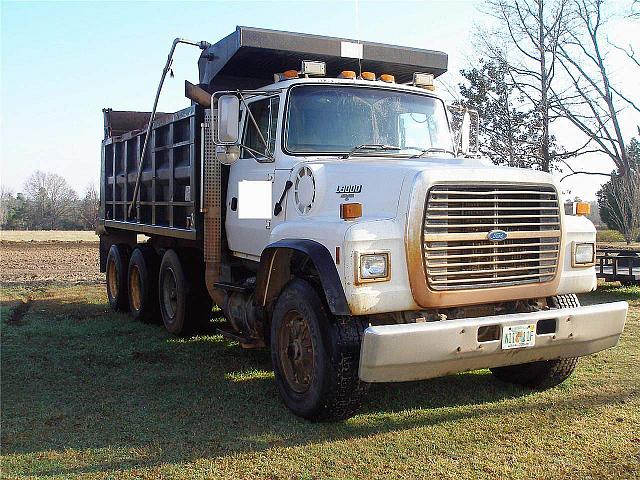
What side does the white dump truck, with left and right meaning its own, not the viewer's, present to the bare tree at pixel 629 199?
left

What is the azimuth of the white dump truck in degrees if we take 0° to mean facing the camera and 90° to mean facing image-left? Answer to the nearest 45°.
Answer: approximately 315°
